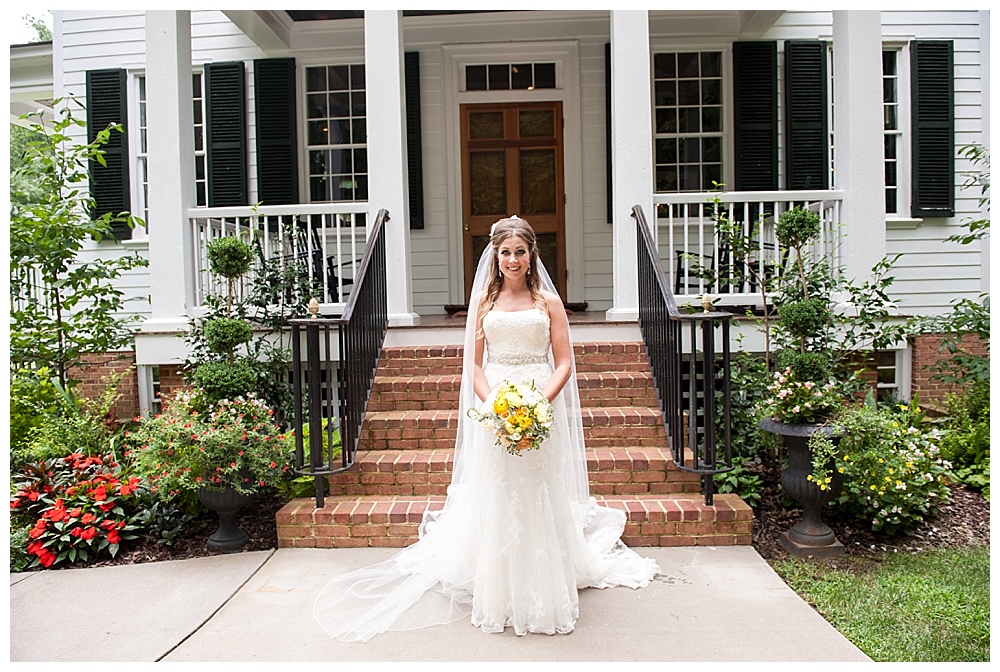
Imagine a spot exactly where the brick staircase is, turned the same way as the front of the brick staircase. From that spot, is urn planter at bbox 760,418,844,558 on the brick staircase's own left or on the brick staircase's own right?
on the brick staircase's own left

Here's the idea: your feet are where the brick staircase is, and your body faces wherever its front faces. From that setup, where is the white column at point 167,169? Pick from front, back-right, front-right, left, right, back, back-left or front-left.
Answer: back-right

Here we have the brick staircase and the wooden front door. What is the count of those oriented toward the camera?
2

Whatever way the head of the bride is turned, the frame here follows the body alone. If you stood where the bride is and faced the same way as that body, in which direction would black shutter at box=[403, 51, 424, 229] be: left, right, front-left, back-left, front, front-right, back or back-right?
back

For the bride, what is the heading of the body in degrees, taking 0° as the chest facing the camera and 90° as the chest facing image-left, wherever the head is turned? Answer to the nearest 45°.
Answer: approximately 0°

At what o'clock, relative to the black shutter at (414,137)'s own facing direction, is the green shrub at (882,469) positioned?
The green shrub is roughly at 11 o'clock from the black shutter.

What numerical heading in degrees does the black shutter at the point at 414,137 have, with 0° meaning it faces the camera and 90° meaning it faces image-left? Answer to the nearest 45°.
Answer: approximately 0°
